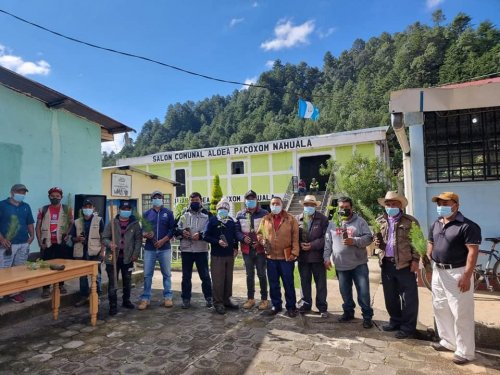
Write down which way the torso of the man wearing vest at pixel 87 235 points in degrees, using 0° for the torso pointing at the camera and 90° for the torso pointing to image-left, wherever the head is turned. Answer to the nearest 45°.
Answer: approximately 0°

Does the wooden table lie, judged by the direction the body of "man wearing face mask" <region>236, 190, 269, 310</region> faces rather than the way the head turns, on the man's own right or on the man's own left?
on the man's own right

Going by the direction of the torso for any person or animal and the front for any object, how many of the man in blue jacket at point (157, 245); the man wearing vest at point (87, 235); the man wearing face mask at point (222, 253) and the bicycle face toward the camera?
3

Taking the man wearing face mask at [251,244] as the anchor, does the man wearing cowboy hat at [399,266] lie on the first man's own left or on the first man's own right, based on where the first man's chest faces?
on the first man's own left
